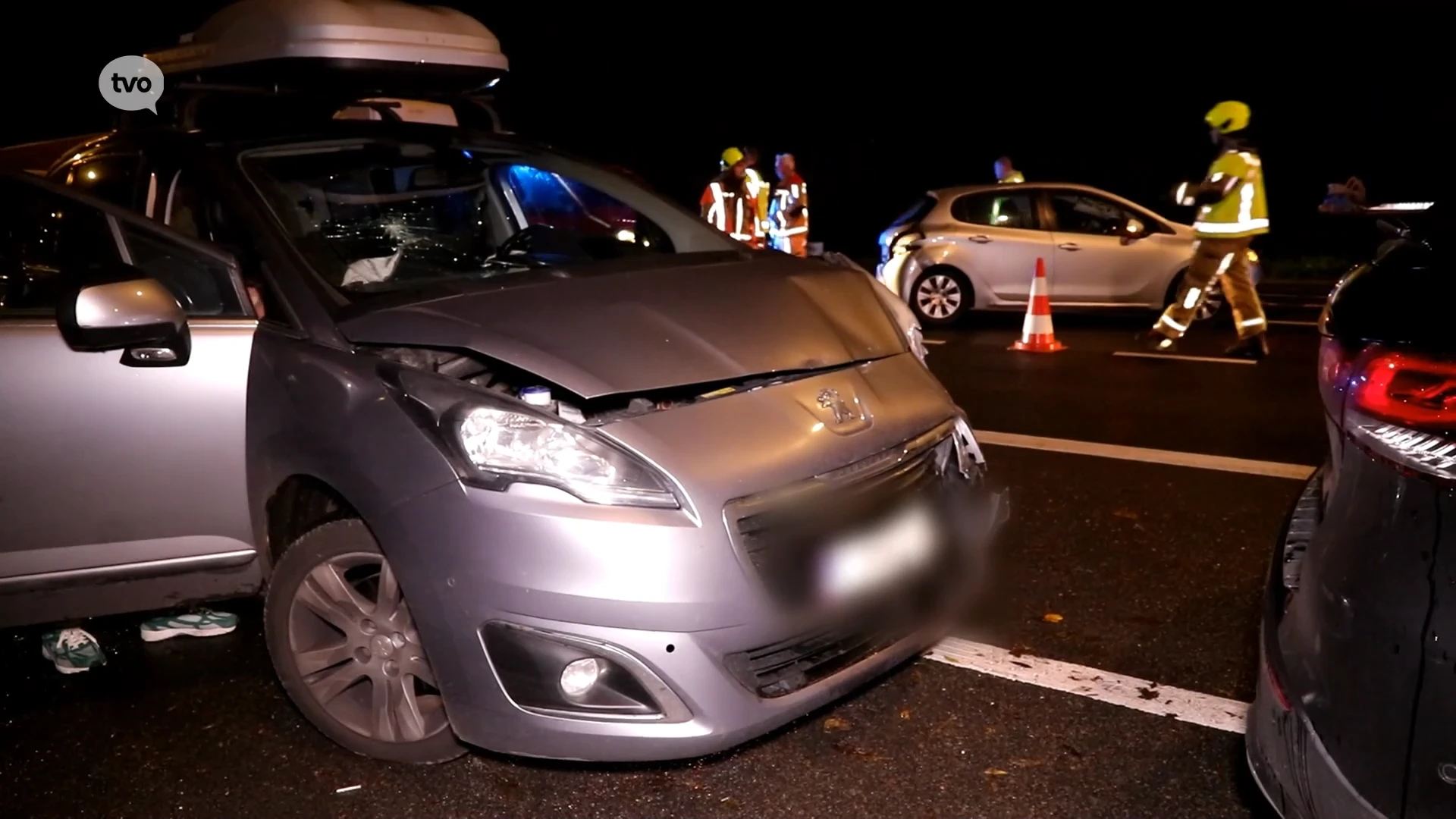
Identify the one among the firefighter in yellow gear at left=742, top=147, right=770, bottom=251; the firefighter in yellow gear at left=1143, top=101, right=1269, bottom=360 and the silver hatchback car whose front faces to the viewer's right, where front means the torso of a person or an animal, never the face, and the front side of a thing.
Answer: the silver hatchback car

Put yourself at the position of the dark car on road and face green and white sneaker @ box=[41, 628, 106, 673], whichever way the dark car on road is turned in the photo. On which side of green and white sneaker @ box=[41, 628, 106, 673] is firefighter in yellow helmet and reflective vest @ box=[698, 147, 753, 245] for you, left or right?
right

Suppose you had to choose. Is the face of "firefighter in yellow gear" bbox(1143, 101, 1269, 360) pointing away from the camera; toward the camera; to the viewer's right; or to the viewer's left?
to the viewer's left

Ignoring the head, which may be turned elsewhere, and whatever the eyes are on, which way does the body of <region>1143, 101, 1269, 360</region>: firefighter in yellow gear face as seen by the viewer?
to the viewer's left

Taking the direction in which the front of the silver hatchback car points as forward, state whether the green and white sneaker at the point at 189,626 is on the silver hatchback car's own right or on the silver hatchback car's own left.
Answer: on the silver hatchback car's own right

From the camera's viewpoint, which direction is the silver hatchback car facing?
to the viewer's right

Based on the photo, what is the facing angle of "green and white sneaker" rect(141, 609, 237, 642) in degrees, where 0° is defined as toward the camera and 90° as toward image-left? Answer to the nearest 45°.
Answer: approximately 270°

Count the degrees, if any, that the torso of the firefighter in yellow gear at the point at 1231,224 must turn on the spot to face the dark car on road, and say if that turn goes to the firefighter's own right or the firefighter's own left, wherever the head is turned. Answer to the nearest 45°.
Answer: approximately 90° to the firefighter's own left
